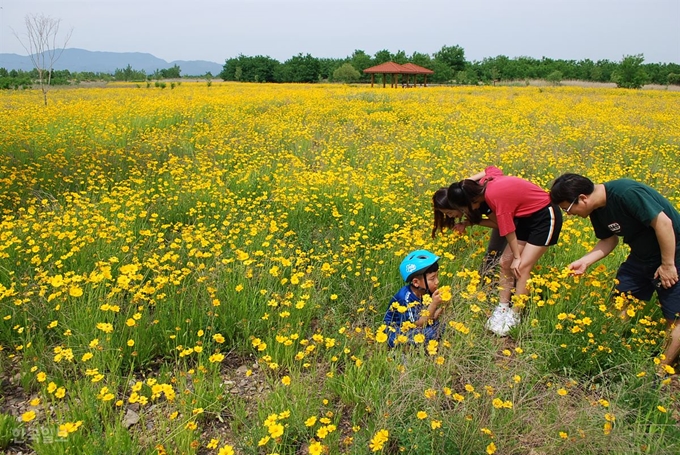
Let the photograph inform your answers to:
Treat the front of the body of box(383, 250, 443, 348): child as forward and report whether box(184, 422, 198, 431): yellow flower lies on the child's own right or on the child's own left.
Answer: on the child's own right

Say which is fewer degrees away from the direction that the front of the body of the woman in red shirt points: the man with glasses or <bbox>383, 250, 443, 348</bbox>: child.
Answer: the child

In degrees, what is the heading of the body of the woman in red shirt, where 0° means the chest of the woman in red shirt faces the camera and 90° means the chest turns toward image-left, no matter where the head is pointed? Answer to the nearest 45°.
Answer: approximately 45°

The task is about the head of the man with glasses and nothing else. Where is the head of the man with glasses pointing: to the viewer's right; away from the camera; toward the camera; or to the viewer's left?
to the viewer's left

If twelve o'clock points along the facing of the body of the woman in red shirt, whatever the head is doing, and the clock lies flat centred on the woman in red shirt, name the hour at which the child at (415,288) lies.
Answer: The child is roughly at 12 o'clock from the woman in red shirt.

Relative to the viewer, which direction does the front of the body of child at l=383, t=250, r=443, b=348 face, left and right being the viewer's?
facing to the right of the viewer

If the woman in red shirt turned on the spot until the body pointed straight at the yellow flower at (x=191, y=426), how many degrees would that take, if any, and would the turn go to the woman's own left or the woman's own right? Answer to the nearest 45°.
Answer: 0° — they already face it

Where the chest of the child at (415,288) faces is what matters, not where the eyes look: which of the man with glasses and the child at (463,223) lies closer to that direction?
the man with glasses
